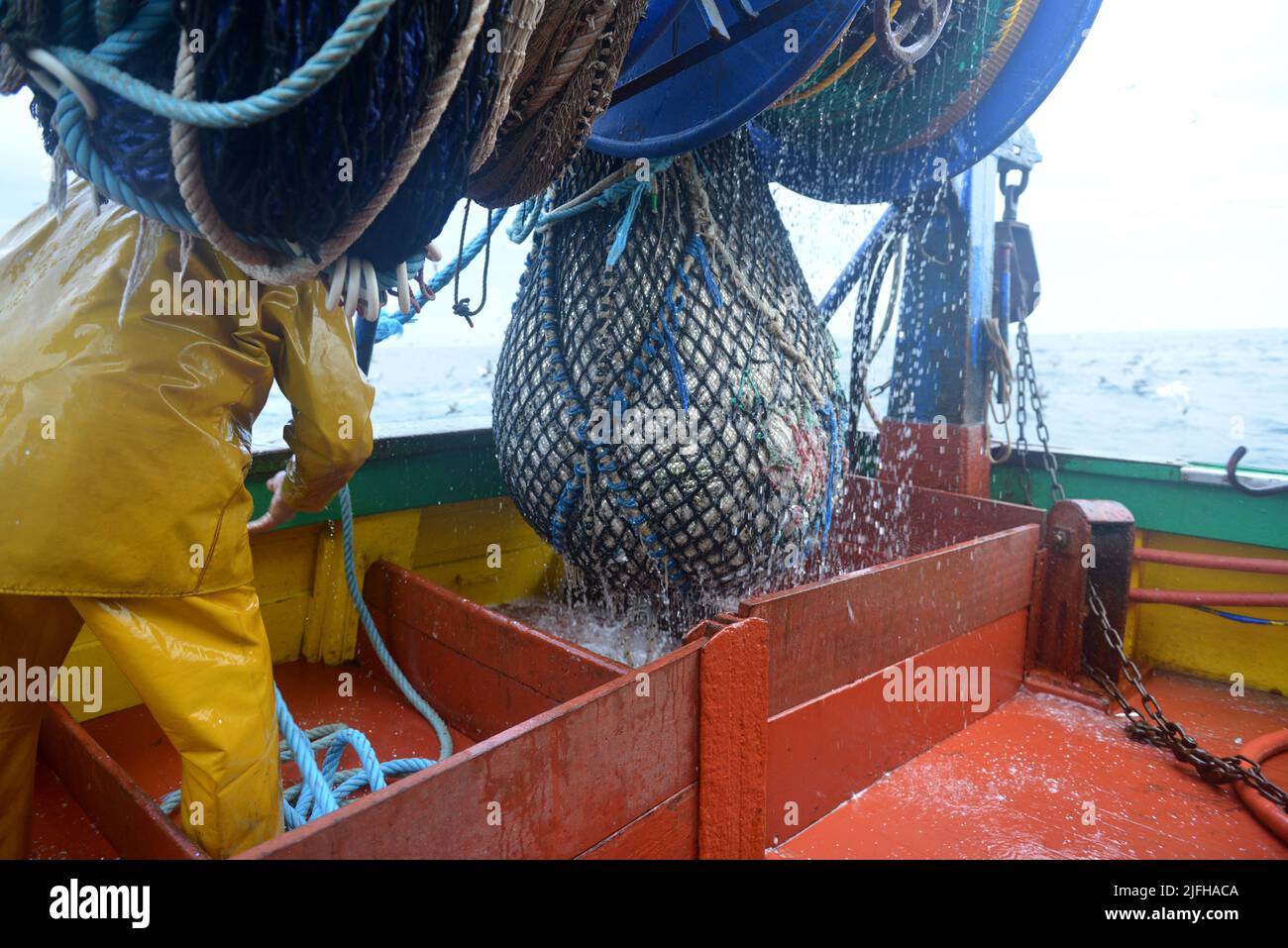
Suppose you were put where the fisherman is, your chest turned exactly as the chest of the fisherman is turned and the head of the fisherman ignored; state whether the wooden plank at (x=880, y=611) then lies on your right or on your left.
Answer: on your right

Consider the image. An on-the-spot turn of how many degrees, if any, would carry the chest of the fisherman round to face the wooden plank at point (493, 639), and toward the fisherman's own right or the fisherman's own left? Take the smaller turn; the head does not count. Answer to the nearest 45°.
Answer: approximately 45° to the fisherman's own right

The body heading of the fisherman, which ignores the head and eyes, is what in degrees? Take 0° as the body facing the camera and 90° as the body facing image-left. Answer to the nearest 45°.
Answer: approximately 180°

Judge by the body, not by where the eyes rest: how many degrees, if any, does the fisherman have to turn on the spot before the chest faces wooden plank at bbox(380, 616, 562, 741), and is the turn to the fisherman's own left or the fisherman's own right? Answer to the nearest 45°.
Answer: approximately 45° to the fisherman's own right

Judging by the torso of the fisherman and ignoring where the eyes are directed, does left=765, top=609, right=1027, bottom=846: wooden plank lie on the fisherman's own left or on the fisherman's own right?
on the fisherman's own right
